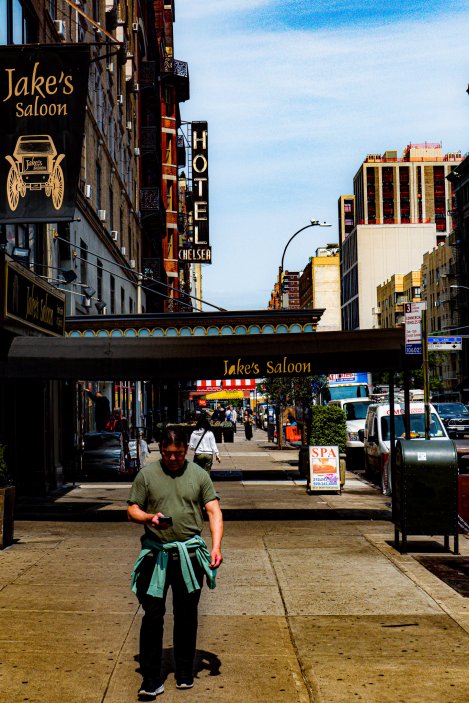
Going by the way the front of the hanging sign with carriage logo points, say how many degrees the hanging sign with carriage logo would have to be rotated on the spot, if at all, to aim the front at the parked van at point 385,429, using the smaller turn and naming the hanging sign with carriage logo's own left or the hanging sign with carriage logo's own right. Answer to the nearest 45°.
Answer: approximately 135° to the hanging sign with carriage logo's own left

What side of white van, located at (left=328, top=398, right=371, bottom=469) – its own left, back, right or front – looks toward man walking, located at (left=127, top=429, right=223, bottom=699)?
front

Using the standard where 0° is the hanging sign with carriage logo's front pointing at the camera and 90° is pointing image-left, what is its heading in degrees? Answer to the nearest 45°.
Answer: approximately 0°

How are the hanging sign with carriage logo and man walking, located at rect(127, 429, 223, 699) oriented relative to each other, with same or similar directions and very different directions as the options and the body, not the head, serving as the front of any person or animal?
same or similar directions

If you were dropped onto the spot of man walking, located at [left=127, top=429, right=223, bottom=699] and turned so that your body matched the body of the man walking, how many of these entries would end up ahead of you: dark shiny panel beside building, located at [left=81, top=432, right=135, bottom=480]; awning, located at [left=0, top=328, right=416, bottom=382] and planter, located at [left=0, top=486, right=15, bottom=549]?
0

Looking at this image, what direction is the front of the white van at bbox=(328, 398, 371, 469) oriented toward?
toward the camera

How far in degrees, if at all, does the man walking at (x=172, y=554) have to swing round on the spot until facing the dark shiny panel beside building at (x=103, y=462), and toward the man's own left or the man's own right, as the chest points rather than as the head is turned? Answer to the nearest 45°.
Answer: approximately 180°

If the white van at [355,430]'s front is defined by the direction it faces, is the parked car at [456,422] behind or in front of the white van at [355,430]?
behind

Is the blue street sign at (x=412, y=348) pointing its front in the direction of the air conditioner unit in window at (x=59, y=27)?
no

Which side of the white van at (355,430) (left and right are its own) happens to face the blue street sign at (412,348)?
front

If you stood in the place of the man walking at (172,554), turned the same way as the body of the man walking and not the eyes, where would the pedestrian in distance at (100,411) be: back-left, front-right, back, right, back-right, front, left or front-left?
back

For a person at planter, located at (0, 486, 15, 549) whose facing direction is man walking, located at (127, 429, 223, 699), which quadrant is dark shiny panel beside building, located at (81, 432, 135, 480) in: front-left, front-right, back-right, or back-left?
back-left

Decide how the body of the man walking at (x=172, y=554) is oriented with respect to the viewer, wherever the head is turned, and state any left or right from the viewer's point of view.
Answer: facing the viewer

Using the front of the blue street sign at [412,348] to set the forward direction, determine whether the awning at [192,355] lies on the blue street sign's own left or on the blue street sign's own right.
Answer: on the blue street sign's own right

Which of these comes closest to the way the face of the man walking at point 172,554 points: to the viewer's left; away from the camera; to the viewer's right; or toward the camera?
toward the camera

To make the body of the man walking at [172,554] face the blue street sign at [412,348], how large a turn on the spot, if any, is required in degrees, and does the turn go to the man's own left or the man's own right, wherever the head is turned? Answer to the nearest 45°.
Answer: approximately 135° to the man's own left
